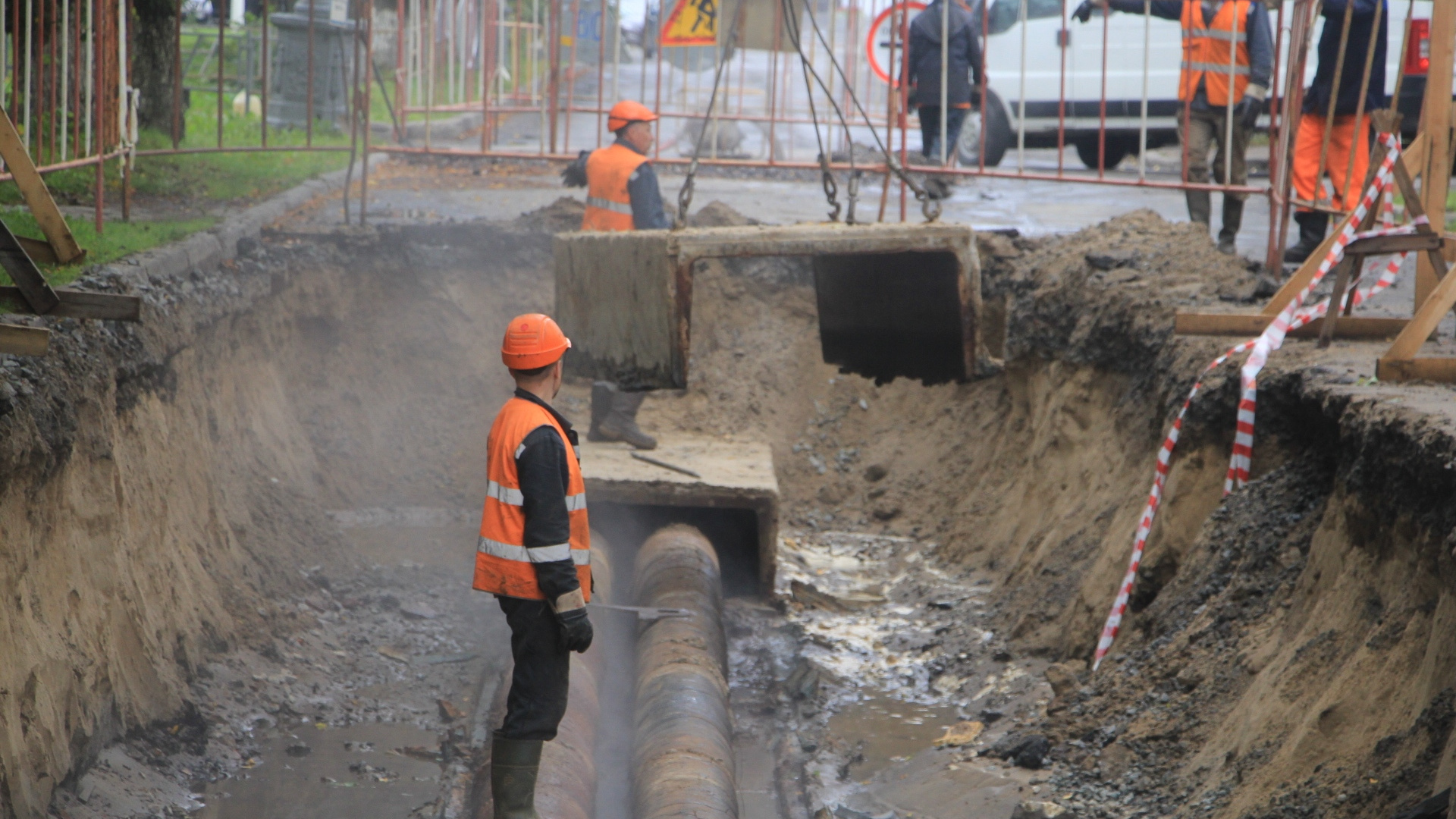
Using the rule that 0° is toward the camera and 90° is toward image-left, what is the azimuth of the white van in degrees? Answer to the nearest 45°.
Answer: approximately 90°

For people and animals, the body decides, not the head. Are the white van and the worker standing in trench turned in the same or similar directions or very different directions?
very different directions

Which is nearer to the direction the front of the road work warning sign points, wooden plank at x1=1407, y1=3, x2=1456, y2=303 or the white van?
the wooden plank

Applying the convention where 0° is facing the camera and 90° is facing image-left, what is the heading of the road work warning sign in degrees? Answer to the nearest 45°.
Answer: approximately 0°

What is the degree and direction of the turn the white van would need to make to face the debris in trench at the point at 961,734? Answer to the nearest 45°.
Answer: approximately 90° to its left

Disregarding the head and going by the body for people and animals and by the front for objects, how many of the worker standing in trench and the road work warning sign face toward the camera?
1

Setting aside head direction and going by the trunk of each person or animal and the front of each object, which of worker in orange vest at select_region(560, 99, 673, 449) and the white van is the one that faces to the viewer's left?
the white van

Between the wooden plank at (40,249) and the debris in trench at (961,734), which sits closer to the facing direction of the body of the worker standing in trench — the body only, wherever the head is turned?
the debris in trench

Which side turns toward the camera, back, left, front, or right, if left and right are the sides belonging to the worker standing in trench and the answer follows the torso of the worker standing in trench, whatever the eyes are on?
right
